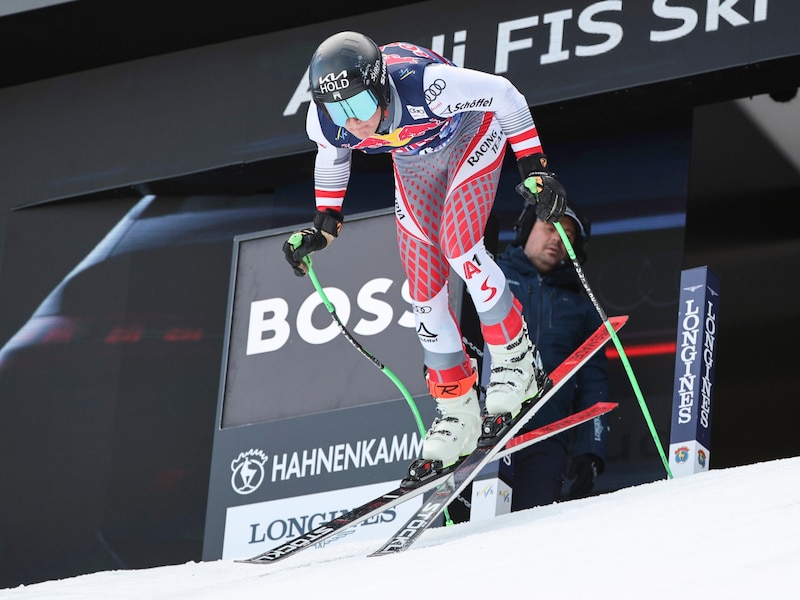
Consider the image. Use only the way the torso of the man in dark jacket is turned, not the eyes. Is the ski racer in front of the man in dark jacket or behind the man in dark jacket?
in front

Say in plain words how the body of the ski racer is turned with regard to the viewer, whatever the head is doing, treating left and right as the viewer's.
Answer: facing the viewer and to the left of the viewer

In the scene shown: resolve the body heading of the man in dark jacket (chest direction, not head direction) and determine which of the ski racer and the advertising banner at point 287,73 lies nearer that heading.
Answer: the ski racer

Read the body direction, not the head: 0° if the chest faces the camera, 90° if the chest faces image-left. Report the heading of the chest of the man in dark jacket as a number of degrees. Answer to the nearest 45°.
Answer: approximately 0°

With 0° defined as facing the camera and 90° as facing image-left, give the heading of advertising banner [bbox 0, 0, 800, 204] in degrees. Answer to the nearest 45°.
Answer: approximately 0°

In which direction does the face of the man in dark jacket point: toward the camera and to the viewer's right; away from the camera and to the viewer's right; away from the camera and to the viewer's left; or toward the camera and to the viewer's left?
toward the camera and to the viewer's left

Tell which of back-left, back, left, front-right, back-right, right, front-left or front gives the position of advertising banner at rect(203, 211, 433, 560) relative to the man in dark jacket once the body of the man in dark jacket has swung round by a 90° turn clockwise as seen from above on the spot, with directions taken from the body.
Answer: front

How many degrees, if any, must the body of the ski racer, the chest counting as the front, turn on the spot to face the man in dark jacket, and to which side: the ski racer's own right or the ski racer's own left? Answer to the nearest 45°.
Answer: approximately 135° to the ski racer's own right

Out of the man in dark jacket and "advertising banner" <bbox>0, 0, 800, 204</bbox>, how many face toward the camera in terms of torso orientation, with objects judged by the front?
2

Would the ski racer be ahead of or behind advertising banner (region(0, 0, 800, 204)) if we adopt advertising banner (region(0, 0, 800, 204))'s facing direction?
ahead
